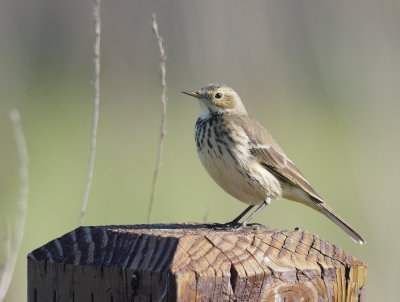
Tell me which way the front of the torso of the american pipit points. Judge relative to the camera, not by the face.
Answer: to the viewer's left
